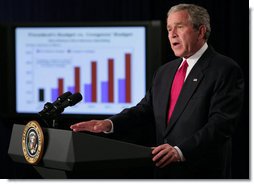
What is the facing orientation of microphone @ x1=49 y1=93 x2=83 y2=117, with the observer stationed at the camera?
facing to the right of the viewer

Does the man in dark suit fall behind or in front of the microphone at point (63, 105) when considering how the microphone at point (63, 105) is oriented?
in front

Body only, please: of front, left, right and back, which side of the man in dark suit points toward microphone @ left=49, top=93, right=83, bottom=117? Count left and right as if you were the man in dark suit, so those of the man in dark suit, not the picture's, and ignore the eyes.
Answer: front

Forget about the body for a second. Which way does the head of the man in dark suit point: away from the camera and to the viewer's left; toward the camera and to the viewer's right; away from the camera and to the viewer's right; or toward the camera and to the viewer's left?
toward the camera and to the viewer's left

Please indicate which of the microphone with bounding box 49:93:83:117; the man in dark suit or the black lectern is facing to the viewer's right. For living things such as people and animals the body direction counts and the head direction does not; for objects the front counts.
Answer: the microphone

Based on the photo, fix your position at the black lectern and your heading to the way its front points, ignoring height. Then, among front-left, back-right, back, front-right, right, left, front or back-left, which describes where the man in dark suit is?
back

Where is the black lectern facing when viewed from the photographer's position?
facing the viewer and to the left of the viewer

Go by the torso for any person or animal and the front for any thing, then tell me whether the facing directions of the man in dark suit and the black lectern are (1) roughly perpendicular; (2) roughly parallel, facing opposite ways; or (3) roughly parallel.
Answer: roughly parallel
